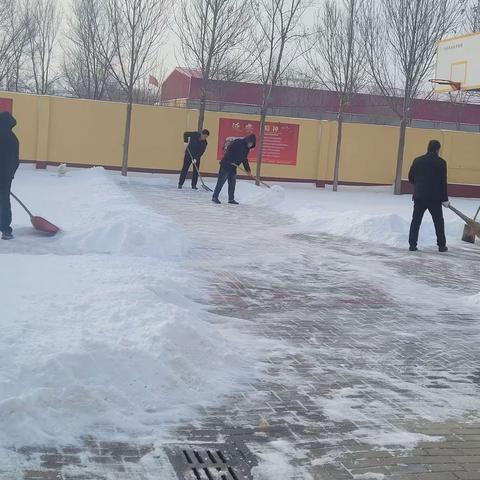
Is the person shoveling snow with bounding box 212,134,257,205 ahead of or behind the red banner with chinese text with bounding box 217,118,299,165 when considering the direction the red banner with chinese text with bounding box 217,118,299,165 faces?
ahead

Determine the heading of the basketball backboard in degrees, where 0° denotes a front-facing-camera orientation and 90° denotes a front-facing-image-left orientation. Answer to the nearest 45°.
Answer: approximately 45°

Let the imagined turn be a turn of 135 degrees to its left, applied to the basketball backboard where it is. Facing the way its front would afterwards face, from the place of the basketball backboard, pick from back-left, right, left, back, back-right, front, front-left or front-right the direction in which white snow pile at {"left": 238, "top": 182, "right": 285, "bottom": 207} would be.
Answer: back-right

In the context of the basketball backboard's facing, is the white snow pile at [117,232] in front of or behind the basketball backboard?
in front

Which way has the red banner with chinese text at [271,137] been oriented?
toward the camera

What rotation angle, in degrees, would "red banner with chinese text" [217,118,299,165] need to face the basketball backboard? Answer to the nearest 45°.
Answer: approximately 45° to its left

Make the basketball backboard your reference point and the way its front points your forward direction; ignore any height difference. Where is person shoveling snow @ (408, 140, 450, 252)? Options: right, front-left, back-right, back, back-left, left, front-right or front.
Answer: front-left

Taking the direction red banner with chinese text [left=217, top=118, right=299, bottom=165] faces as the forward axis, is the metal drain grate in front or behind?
in front

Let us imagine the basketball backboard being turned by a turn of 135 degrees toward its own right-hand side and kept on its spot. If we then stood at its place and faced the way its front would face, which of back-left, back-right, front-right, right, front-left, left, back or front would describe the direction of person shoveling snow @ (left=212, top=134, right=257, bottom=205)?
back-left

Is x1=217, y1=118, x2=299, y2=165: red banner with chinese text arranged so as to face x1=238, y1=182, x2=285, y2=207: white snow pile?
yes

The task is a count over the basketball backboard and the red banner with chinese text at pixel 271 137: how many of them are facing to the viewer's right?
0

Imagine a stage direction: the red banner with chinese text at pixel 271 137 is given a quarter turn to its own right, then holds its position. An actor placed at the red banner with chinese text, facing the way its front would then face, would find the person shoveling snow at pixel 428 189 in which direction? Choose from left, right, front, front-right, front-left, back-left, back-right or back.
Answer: left

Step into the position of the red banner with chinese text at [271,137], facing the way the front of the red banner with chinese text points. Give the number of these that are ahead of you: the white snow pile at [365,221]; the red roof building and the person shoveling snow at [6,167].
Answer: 2

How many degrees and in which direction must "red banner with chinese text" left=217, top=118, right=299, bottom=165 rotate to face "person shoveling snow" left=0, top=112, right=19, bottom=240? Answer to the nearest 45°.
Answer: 0° — it already faces them
